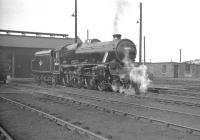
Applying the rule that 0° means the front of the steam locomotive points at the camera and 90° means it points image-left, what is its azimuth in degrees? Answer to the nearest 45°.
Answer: approximately 315°

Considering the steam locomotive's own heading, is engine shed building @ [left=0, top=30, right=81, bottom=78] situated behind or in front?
behind
